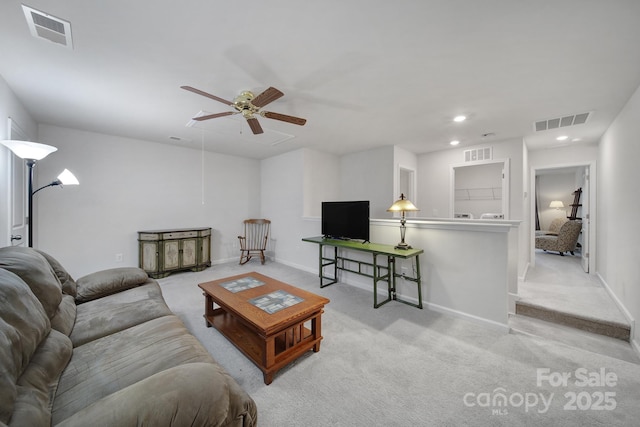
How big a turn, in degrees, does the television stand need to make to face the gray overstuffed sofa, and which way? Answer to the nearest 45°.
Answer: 0° — it already faces it

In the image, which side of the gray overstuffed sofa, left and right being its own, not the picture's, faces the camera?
right

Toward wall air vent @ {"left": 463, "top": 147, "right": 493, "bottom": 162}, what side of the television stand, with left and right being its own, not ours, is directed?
back

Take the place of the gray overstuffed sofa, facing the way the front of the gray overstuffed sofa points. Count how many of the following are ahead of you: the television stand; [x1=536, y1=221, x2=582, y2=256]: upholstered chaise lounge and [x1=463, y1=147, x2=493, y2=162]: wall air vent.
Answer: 3

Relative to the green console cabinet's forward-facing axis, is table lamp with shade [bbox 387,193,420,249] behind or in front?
in front

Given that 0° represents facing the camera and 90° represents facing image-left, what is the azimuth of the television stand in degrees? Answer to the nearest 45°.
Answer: approximately 45°

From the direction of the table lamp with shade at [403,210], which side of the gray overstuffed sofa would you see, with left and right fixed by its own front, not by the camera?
front

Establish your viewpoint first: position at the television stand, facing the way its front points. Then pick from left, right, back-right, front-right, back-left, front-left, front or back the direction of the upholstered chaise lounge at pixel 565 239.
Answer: back

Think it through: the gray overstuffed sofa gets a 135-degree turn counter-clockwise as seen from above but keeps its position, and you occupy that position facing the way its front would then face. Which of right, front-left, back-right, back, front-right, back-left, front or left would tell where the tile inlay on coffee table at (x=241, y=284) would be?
right

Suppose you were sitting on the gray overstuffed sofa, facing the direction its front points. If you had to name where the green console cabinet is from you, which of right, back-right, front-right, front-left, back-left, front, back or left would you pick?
left
